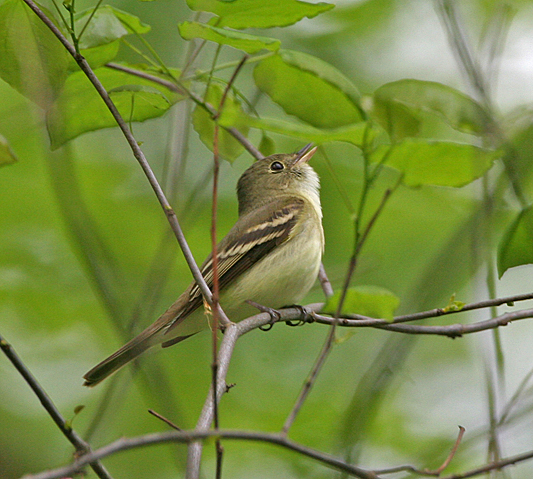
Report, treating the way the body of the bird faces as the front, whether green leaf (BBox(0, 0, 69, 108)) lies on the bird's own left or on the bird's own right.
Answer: on the bird's own right

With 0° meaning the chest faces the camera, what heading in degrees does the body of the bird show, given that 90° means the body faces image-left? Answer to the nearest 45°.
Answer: approximately 270°

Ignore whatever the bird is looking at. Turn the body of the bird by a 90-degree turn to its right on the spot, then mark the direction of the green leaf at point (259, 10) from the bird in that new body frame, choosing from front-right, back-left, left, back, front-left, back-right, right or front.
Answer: front

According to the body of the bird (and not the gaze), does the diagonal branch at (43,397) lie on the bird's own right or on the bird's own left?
on the bird's own right

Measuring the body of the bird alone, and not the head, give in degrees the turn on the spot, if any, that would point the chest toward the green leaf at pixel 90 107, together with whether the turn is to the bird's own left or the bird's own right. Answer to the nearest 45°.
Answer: approximately 135° to the bird's own right
